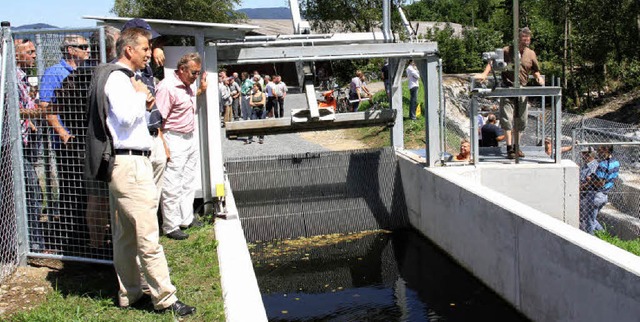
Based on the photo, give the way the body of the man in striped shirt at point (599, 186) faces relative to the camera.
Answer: to the viewer's left

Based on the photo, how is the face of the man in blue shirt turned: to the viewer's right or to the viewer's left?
to the viewer's right

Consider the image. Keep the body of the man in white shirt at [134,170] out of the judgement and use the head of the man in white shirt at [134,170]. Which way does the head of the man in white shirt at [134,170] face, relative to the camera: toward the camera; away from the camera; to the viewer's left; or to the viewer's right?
to the viewer's right

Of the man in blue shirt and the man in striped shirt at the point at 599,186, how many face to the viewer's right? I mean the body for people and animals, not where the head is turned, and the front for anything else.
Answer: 1

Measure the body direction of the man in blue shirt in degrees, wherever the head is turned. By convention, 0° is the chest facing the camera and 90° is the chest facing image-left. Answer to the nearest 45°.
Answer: approximately 270°

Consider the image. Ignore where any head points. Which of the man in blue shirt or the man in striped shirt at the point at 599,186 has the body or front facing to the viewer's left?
the man in striped shirt

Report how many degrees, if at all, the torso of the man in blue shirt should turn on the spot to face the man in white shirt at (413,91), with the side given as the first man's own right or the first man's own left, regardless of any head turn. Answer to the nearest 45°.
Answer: approximately 45° to the first man's own left

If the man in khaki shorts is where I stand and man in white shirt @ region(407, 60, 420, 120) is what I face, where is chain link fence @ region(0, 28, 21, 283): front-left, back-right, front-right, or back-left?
back-left
